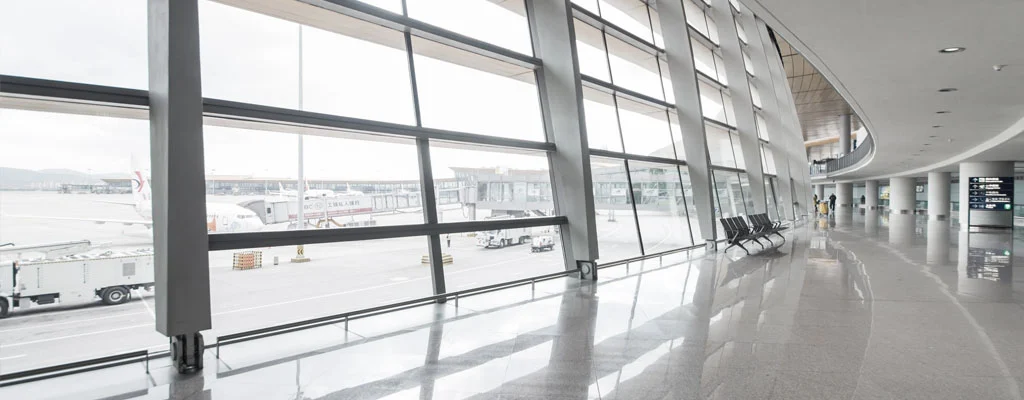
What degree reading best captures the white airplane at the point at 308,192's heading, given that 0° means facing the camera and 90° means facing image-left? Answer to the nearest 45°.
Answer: approximately 270°

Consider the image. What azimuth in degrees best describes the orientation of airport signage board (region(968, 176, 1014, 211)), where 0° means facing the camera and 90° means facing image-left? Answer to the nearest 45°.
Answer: approximately 0°

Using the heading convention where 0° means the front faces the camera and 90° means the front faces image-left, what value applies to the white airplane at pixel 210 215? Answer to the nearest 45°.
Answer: approximately 315°

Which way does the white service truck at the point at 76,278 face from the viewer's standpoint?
to the viewer's left

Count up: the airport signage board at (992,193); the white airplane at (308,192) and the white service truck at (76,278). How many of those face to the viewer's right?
1

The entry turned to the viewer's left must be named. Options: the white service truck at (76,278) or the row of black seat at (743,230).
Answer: the white service truck

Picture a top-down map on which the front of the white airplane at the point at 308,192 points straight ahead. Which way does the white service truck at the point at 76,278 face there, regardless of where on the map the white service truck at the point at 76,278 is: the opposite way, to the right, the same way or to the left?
the opposite way

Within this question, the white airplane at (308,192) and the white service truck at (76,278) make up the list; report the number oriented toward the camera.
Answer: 0
